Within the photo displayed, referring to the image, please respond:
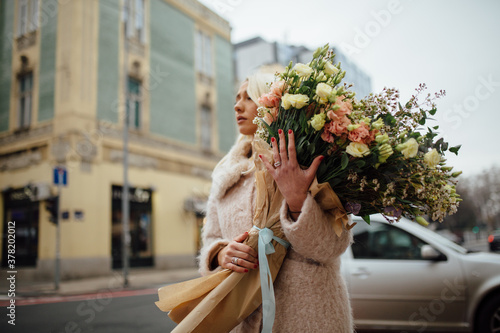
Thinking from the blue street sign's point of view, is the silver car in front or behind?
in front

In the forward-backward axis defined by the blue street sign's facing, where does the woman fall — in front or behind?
in front

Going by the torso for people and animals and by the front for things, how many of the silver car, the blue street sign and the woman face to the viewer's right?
1

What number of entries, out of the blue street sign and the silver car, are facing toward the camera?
1

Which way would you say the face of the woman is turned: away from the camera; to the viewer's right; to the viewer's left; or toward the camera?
to the viewer's left

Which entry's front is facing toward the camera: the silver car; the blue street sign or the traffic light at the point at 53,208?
the blue street sign

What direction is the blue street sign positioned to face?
toward the camera
